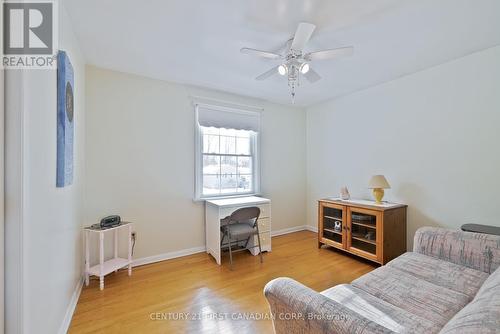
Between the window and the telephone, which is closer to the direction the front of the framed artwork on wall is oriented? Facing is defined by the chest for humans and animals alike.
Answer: the window

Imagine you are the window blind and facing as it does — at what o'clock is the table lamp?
The table lamp is roughly at 11 o'clock from the window blind.

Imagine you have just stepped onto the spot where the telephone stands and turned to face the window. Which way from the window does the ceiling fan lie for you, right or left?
right

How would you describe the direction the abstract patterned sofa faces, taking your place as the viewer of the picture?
facing away from the viewer and to the left of the viewer

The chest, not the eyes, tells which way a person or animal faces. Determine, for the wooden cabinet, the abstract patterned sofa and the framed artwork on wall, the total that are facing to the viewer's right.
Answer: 1

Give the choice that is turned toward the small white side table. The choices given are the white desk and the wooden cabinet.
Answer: the wooden cabinet

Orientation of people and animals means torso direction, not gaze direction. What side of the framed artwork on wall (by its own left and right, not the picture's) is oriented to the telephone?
left

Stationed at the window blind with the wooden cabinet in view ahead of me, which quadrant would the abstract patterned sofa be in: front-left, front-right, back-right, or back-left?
front-right

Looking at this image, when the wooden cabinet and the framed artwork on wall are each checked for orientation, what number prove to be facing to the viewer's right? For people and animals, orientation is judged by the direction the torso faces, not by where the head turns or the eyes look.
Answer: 1

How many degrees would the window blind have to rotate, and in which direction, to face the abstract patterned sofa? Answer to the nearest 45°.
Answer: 0° — it already faces it

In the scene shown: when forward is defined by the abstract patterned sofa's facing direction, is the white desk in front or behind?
in front

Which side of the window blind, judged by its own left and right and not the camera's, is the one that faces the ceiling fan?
front

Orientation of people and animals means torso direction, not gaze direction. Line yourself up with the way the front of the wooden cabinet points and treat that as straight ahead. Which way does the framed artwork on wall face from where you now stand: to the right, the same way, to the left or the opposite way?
the opposite way

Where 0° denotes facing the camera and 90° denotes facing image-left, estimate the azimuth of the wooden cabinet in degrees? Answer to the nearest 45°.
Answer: approximately 45°

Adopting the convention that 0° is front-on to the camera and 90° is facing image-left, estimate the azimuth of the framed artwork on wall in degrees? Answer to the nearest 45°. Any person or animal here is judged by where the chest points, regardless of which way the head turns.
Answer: approximately 270°

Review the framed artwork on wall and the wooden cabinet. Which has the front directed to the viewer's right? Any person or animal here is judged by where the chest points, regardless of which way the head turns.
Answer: the framed artwork on wall
